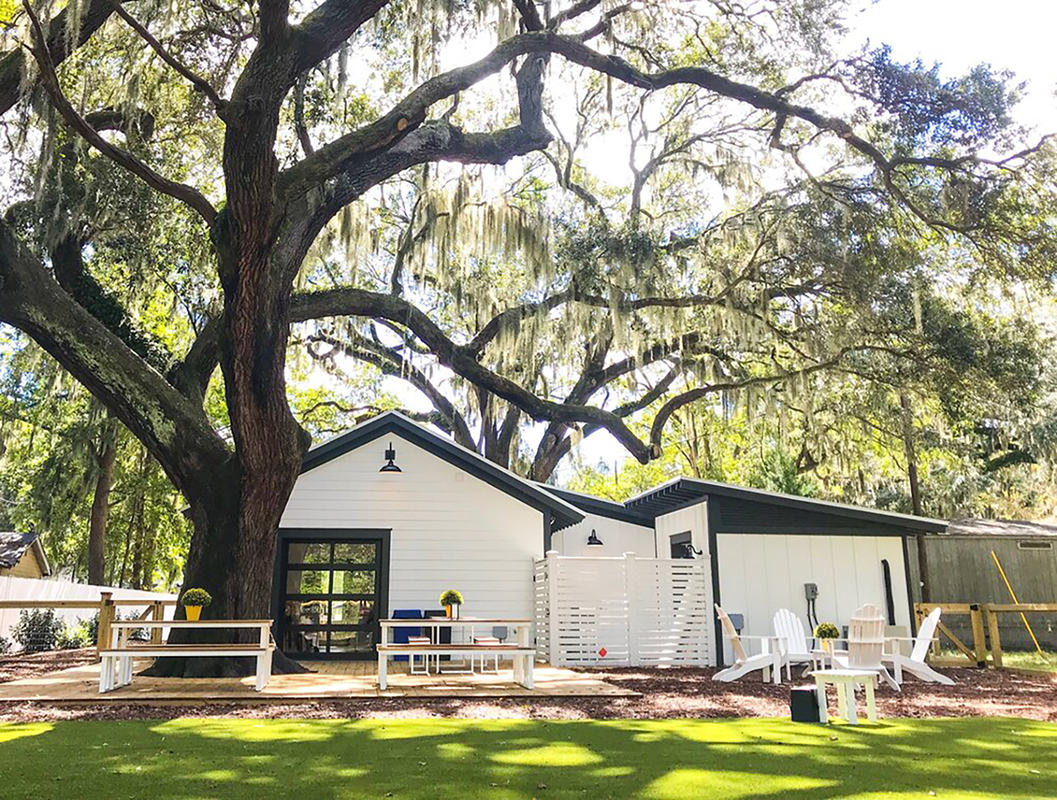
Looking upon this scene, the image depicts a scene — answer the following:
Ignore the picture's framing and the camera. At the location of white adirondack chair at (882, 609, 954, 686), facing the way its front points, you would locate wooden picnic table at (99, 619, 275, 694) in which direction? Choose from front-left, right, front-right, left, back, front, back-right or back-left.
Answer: front-left

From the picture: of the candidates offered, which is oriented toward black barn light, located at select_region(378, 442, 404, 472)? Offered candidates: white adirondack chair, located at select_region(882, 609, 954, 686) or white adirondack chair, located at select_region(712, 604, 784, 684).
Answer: white adirondack chair, located at select_region(882, 609, 954, 686)

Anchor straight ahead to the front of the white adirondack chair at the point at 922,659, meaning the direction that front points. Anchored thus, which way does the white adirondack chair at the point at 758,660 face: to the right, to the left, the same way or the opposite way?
the opposite way

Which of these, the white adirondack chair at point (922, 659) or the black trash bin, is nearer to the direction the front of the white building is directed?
the black trash bin

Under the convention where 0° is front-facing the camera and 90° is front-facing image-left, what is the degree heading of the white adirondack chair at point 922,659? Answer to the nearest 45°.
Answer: approximately 90°

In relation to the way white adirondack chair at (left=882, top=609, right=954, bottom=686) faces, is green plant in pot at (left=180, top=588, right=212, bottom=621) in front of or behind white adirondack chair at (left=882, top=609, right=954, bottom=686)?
in front

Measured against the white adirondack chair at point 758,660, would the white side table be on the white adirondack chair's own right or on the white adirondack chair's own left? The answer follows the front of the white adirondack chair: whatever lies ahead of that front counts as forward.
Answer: on the white adirondack chair's own right

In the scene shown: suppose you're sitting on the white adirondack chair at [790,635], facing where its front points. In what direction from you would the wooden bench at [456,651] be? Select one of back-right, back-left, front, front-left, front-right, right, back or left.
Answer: right

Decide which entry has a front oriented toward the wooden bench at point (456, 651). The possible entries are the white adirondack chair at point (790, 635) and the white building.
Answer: the white building

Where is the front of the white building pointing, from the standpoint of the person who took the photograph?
facing the viewer

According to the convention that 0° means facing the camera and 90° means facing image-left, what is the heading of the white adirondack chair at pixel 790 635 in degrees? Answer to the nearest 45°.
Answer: approximately 315°

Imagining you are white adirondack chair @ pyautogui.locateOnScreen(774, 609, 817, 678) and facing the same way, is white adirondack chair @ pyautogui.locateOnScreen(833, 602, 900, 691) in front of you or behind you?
in front

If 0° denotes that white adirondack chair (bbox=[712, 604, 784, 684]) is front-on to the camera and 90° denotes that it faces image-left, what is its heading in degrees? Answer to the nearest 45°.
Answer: approximately 270°

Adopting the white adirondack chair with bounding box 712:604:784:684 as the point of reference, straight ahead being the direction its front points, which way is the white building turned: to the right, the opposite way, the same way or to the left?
to the right

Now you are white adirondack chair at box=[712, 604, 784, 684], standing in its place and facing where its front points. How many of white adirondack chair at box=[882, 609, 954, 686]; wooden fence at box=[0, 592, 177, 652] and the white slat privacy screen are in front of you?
1
